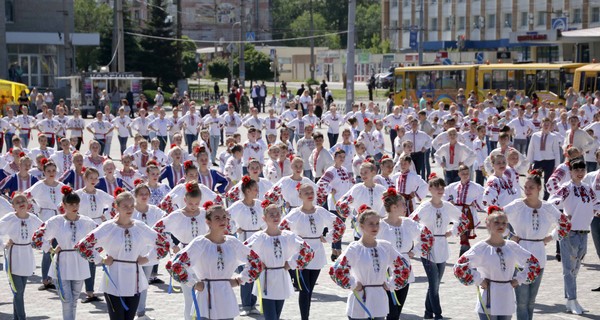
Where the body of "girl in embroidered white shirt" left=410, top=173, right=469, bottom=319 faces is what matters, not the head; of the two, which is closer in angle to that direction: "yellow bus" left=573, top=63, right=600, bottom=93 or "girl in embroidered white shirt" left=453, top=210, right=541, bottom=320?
the girl in embroidered white shirt

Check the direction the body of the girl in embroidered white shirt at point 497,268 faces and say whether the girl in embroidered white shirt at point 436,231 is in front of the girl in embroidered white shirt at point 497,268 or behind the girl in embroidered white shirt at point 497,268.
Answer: behind

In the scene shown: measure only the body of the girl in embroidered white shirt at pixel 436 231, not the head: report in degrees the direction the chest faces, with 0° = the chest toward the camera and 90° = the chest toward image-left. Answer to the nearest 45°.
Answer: approximately 0°

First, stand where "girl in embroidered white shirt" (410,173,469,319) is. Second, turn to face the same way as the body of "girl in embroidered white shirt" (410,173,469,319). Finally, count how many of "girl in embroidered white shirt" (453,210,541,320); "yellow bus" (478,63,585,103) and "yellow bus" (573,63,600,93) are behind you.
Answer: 2

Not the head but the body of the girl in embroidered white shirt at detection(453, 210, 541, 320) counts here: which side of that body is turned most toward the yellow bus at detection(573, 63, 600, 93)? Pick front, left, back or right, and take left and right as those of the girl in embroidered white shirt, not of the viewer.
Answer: back

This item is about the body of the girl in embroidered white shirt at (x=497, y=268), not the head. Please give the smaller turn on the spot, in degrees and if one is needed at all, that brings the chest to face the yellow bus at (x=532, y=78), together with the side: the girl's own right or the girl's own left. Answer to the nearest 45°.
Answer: approximately 180°

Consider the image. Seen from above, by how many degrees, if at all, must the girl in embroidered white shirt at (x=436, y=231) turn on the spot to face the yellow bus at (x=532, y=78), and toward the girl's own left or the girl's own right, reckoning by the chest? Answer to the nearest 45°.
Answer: approximately 180°

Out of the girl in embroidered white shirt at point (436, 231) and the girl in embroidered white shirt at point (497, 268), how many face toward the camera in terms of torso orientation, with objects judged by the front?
2

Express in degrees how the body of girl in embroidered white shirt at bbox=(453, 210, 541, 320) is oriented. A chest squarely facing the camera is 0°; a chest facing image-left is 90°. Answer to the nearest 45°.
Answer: approximately 0°

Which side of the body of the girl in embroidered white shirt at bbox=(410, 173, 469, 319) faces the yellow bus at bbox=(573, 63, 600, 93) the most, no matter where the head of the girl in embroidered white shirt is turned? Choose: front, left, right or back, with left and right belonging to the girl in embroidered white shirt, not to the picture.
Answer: back
